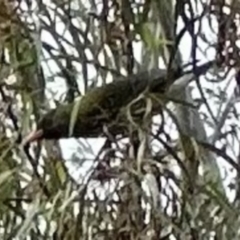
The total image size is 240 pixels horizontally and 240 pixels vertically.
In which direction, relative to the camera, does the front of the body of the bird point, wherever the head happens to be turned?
to the viewer's left
